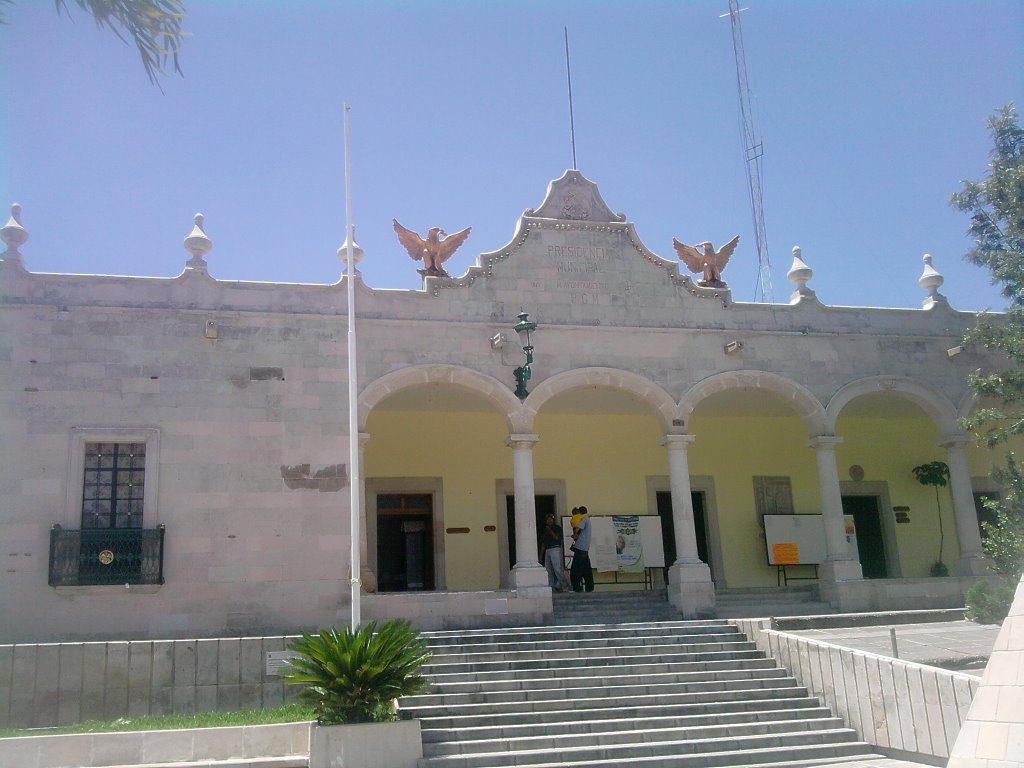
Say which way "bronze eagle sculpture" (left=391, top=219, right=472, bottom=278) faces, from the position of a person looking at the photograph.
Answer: facing the viewer

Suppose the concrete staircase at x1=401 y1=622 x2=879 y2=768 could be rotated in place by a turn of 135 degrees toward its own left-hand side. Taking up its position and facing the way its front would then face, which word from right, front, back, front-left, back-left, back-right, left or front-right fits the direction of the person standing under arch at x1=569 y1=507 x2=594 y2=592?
front-left

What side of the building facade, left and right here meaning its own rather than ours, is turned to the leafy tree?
left

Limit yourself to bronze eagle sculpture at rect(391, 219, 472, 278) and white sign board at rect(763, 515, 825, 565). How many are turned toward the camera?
2

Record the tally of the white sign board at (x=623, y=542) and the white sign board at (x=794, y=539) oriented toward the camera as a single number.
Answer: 2

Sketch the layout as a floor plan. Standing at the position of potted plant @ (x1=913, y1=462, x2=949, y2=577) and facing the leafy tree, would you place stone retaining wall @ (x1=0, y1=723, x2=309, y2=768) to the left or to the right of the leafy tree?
right

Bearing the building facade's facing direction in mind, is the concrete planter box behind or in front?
in front

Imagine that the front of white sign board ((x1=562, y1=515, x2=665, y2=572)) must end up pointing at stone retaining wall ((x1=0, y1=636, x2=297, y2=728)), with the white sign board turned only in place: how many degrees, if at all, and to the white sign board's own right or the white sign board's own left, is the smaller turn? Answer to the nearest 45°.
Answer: approximately 45° to the white sign board's own right

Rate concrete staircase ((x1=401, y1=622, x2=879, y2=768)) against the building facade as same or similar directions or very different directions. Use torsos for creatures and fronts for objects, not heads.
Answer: same or similar directions

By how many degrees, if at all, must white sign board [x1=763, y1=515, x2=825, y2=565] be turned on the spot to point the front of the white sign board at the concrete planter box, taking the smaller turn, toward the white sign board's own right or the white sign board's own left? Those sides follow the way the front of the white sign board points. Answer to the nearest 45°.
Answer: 0° — it already faces it

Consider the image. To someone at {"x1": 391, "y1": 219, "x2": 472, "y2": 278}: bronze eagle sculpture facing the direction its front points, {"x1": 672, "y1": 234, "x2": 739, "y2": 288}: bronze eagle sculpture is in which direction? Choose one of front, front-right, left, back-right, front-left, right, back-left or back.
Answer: left

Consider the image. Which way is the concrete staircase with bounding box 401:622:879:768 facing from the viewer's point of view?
toward the camera

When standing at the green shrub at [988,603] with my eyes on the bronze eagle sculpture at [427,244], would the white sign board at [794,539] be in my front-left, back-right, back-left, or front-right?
front-right

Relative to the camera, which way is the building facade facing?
toward the camera
